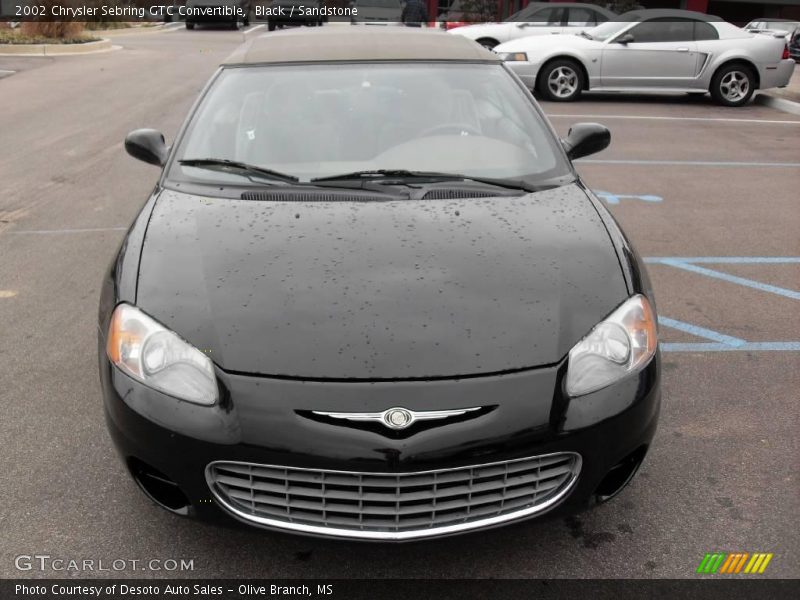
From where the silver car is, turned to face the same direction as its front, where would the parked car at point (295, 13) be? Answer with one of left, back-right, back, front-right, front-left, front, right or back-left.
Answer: front-right

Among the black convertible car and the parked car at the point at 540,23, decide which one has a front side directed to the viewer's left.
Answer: the parked car

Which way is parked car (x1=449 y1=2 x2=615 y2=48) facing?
to the viewer's left

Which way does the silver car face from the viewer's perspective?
to the viewer's left

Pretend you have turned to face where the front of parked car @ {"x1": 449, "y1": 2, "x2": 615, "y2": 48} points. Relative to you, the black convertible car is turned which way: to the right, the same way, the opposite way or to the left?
to the left

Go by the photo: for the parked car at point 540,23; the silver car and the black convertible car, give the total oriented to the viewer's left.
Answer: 2

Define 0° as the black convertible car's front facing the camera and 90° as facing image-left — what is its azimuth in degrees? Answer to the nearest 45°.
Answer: approximately 0°

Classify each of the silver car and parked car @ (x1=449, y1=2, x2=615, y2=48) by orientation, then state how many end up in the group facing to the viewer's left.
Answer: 2

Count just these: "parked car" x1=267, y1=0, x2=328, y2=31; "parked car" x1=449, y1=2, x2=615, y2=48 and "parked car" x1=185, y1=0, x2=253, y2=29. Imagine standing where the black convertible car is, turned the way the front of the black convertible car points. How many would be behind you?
3

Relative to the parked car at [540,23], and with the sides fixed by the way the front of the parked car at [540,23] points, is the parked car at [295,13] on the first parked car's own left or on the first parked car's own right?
on the first parked car's own right
